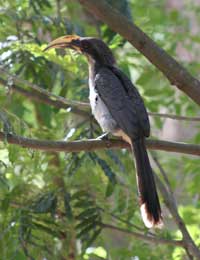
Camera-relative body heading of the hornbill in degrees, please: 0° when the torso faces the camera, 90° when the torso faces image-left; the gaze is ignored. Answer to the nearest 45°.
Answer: approximately 90°
